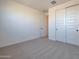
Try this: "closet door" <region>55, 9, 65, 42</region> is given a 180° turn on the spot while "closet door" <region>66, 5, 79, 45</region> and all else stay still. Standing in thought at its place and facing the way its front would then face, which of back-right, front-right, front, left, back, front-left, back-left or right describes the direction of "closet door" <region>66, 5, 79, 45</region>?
right

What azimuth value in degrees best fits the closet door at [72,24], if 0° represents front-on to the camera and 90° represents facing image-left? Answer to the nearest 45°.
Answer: approximately 45°

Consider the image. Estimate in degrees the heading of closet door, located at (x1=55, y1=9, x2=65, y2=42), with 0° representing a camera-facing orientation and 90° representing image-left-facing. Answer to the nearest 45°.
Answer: approximately 45°
